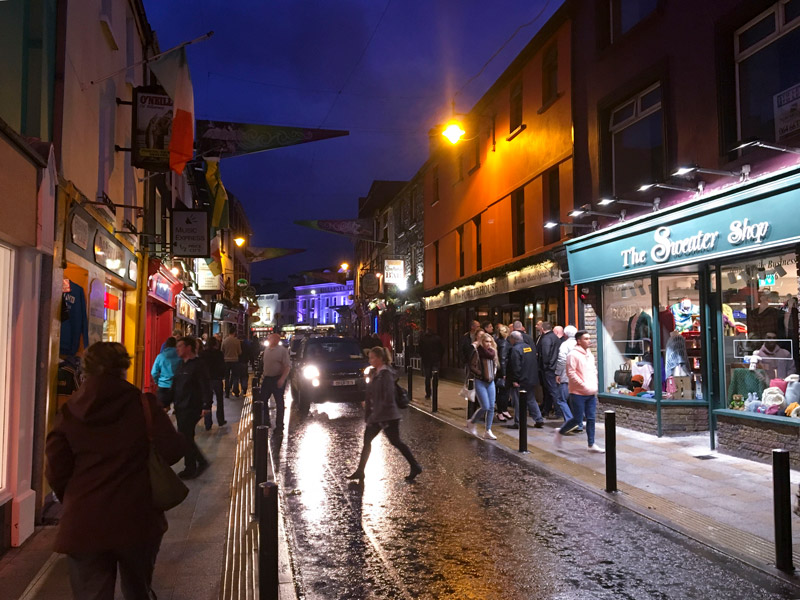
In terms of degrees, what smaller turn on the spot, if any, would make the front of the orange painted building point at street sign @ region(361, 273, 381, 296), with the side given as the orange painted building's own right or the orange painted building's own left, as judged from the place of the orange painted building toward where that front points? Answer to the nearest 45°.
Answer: approximately 90° to the orange painted building's own right

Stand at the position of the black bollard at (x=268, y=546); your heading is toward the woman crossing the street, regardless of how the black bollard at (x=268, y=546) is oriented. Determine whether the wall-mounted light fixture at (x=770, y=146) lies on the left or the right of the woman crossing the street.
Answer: right

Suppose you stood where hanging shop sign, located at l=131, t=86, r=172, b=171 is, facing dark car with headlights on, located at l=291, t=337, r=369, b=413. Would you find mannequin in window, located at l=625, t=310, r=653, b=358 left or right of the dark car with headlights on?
right

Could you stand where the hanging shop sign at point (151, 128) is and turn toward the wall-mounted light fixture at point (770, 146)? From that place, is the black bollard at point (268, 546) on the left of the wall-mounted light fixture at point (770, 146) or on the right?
right

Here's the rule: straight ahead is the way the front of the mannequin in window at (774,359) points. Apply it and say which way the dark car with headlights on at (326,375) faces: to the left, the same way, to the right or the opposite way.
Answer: to the left

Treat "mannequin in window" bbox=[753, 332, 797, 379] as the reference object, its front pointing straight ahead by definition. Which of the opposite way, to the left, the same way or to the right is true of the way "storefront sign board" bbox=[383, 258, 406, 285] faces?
to the left

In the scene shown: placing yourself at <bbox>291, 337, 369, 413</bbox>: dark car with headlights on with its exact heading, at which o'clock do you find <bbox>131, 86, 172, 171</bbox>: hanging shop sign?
The hanging shop sign is roughly at 1 o'clock from the dark car with headlights on.

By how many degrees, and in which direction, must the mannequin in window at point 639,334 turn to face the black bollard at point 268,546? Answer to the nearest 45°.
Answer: approximately 45° to its left

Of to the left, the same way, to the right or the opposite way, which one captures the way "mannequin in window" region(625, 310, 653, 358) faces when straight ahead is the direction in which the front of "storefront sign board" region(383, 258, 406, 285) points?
to the right

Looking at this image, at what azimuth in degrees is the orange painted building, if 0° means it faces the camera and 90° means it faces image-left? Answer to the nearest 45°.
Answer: approximately 45°
